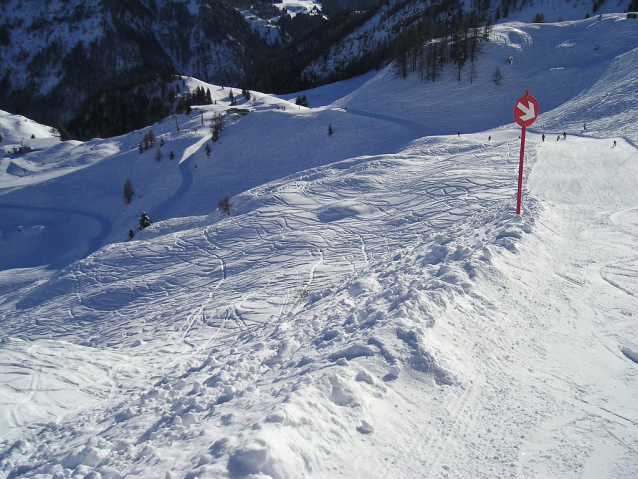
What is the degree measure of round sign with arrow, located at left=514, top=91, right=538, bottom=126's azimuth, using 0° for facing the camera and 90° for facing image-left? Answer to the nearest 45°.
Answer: approximately 0°
